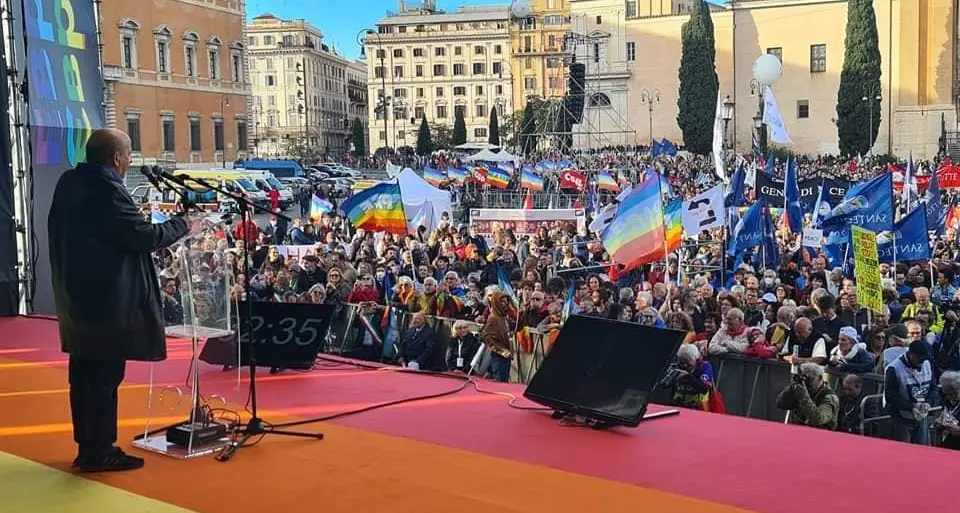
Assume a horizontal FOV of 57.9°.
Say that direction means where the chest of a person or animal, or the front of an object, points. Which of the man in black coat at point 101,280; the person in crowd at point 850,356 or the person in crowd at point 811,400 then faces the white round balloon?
the man in black coat

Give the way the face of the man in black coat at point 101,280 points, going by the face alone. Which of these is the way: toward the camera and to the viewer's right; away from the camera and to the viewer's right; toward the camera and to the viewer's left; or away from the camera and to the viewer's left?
away from the camera and to the viewer's right

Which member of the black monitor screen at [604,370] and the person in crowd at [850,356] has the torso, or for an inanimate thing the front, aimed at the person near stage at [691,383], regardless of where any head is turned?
the person in crowd at [850,356]

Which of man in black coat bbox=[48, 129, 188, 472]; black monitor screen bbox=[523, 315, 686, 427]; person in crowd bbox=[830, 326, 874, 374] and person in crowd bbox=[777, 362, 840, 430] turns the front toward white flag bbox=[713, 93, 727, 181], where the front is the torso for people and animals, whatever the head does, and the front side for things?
the man in black coat

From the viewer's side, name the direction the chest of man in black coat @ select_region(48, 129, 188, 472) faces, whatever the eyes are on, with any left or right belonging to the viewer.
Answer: facing away from the viewer and to the right of the viewer

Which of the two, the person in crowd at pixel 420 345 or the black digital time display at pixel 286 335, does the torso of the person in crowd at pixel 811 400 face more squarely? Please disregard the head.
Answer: the black digital time display

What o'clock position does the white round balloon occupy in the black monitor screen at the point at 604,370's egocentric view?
The white round balloon is roughly at 5 o'clock from the black monitor screen.

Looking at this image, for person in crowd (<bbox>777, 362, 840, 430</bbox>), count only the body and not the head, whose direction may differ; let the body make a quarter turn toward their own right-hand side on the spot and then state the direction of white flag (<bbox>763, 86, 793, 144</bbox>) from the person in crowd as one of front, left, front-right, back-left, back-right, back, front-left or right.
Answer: front-right

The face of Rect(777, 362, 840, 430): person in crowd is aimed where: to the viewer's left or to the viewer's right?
to the viewer's left

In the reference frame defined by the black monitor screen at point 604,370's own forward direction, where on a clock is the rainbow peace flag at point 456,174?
The rainbow peace flag is roughly at 4 o'clock from the black monitor screen.

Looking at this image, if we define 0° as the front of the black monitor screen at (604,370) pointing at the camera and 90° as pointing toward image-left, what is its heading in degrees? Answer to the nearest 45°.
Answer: approximately 45°

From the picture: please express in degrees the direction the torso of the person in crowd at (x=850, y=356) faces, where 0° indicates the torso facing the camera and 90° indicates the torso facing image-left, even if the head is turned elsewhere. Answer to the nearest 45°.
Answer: approximately 45°

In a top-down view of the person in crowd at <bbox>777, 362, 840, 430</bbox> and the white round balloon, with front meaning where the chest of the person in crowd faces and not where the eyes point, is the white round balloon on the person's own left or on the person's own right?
on the person's own right
